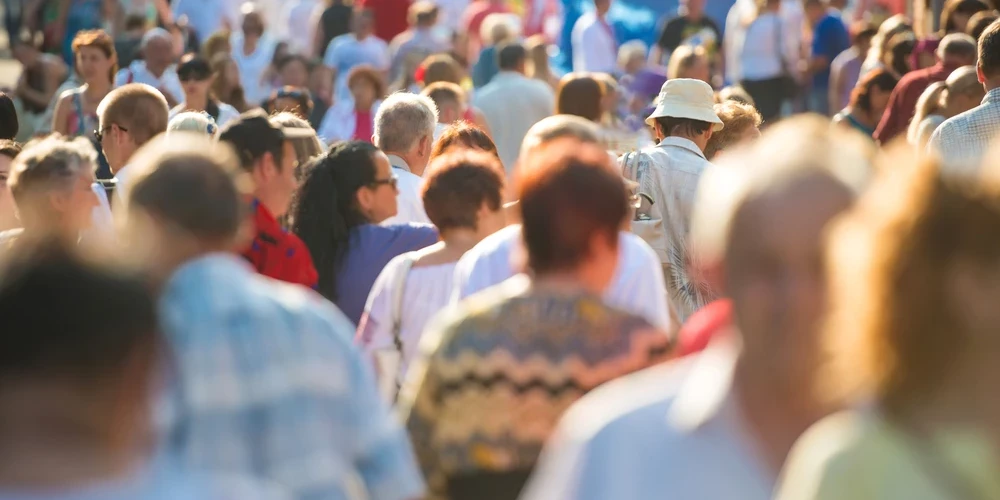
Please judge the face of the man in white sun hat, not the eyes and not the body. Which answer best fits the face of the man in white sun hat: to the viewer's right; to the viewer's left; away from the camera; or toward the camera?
away from the camera

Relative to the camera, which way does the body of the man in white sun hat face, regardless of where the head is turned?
away from the camera
